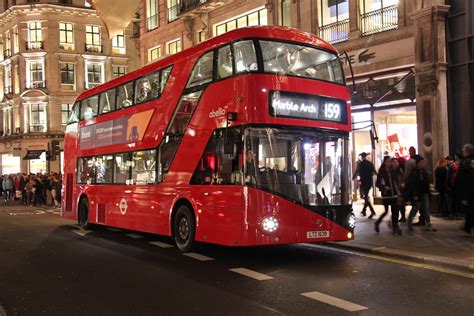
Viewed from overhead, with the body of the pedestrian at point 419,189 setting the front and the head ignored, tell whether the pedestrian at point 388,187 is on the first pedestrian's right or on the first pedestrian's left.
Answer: on the first pedestrian's right

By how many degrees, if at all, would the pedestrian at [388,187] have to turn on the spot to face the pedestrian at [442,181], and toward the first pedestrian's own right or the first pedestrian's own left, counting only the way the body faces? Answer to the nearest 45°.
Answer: approximately 90° to the first pedestrian's own left

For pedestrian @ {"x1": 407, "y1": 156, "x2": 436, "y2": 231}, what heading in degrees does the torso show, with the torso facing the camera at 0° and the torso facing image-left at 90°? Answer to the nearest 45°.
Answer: approximately 315°
